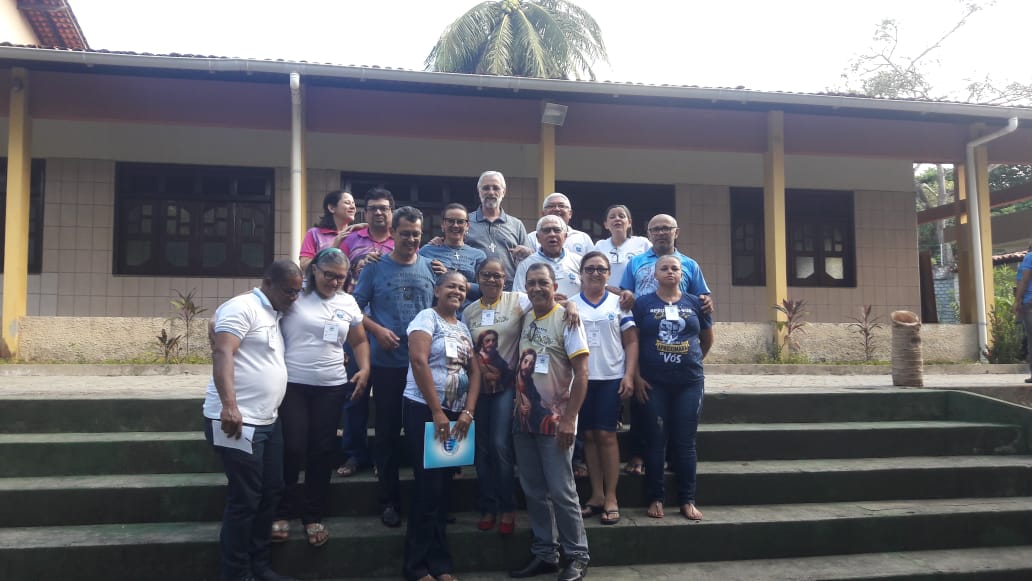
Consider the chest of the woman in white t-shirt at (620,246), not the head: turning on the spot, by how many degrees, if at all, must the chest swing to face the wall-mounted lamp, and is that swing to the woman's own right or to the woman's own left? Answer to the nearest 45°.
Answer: approximately 180°

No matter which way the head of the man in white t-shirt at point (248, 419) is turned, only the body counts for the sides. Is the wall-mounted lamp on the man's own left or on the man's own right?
on the man's own left

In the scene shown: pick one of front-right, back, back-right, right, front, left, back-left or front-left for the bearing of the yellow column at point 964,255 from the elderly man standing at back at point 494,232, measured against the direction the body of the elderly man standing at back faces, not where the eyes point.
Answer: back-left

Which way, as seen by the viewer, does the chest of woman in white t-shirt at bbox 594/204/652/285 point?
toward the camera

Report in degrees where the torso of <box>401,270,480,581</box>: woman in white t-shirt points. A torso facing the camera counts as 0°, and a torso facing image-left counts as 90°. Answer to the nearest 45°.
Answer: approximately 315°

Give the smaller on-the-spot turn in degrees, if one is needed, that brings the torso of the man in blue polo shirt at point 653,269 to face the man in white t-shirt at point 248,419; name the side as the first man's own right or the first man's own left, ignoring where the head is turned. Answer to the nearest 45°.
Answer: approximately 45° to the first man's own right

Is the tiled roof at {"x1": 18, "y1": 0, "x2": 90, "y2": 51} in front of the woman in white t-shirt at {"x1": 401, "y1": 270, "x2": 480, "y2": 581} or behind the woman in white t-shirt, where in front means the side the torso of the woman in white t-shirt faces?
behind

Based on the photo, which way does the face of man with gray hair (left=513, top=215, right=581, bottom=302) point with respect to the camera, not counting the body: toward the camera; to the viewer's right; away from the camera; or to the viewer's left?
toward the camera

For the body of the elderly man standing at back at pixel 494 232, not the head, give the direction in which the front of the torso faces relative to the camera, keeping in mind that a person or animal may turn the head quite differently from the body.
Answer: toward the camera

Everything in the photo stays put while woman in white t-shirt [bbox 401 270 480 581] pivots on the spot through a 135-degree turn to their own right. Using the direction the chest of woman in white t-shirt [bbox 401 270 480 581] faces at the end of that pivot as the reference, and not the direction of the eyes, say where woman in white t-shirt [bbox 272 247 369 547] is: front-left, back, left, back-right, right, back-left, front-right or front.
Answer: front

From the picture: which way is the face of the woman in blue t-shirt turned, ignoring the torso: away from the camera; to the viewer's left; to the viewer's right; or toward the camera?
toward the camera

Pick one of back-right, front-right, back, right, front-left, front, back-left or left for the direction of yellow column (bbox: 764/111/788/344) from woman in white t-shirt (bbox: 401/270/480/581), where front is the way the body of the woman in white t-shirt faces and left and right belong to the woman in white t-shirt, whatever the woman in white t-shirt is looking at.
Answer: left

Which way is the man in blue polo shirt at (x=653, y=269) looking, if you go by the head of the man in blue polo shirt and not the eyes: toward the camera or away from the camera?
toward the camera

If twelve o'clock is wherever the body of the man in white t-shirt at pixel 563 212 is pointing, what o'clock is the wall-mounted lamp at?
The wall-mounted lamp is roughly at 6 o'clock from the man in white t-shirt.

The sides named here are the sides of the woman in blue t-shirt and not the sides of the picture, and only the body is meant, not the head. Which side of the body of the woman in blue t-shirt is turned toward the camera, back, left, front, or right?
front

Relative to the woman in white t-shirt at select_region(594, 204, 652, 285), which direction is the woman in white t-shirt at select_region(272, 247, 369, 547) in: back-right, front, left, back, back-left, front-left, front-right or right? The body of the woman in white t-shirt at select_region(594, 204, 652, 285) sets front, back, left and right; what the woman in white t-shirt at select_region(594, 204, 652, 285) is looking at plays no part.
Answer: front-right

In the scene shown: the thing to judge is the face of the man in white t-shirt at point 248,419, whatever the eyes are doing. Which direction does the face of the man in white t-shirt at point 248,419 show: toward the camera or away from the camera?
toward the camera

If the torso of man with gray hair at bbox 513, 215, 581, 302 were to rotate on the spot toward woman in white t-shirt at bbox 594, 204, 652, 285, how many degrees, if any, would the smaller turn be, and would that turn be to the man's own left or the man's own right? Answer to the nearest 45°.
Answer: approximately 135° to the man's own left
